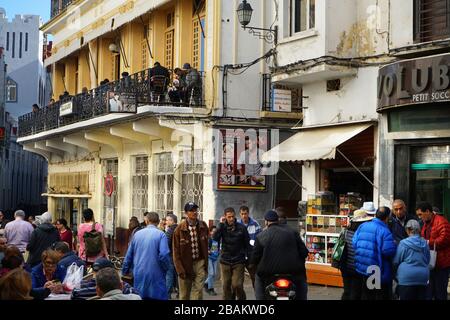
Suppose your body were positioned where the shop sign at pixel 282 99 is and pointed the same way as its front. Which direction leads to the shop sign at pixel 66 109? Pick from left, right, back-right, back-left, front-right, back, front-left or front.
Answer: back-right

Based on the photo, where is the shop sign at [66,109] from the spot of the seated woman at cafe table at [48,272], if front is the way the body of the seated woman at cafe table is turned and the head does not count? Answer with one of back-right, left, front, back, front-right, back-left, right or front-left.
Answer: back

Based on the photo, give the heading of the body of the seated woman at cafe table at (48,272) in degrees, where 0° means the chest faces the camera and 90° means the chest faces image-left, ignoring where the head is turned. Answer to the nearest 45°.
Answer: approximately 0°

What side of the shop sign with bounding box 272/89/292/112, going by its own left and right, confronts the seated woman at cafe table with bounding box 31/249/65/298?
front

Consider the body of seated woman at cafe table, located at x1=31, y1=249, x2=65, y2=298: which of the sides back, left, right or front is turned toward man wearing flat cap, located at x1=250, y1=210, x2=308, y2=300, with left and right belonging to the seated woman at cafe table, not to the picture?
left

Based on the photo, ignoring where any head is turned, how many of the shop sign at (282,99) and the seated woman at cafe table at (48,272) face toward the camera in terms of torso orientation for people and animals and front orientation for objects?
2

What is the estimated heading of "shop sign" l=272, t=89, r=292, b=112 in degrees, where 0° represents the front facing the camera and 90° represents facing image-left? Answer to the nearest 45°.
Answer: approximately 0°

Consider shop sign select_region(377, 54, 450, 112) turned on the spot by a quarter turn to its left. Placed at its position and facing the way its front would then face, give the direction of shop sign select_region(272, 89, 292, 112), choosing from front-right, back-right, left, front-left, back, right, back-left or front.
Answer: back

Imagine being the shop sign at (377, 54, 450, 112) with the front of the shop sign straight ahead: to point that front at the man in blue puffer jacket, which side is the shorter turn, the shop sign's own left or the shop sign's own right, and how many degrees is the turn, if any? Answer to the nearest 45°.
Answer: approximately 45° to the shop sign's own left

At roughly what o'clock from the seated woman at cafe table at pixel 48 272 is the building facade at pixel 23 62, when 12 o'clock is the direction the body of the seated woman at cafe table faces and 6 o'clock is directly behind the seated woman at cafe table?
The building facade is roughly at 6 o'clock from the seated woman at cafe table.

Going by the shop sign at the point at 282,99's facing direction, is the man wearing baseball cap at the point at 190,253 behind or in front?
in front

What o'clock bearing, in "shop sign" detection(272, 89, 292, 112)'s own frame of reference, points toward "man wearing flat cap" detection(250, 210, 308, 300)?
The man wearing flat cap is roughly at 12 o'clock from the shop sign.
